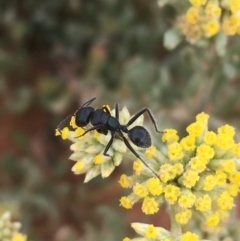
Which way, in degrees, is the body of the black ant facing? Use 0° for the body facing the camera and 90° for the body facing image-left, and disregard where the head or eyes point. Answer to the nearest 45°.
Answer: approximately 90°
